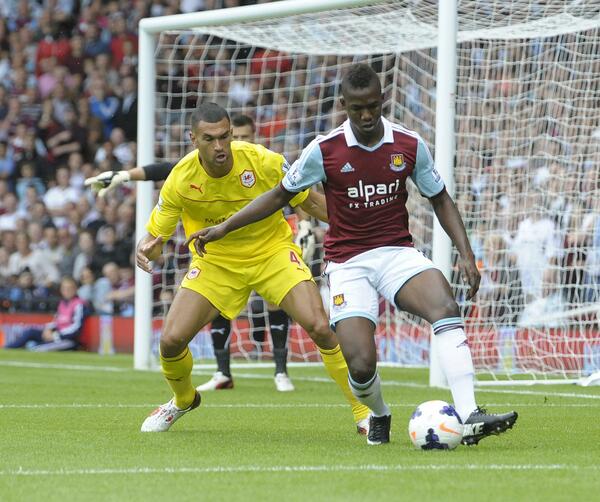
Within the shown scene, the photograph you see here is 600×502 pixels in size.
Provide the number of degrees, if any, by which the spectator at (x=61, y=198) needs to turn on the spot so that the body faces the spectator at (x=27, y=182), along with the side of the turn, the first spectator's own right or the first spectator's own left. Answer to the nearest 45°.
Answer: approximately 135° to the first spectator's own right

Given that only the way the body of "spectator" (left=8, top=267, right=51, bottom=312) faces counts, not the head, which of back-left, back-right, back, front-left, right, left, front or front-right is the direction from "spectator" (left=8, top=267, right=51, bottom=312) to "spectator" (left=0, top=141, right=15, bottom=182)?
back

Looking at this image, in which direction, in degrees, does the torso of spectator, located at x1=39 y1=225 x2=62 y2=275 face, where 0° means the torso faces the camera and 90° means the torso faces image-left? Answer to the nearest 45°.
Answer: approximately 0°
